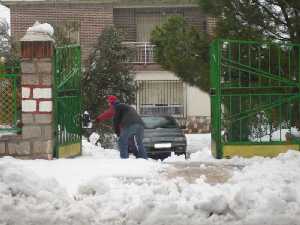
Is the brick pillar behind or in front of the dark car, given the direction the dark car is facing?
in front

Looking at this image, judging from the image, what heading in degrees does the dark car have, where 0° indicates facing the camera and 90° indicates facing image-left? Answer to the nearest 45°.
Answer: approximately 0°

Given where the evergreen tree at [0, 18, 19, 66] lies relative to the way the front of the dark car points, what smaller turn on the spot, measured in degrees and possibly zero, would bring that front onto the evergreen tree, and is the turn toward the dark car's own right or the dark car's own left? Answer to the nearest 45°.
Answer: approximately 135° to the dark car's own right

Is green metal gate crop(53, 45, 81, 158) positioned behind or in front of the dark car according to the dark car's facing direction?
in front

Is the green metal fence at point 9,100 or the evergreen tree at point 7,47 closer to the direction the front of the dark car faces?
the green metal fence

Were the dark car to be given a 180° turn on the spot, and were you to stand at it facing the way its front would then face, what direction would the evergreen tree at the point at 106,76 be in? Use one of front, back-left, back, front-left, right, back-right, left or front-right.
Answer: front-left

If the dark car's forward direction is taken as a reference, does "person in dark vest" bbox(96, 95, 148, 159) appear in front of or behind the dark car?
in front
